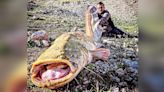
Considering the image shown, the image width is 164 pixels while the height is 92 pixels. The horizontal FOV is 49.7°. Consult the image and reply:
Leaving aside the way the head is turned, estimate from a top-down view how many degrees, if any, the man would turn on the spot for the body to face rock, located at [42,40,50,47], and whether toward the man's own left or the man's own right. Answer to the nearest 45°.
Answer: approximately 45° to the man's own right

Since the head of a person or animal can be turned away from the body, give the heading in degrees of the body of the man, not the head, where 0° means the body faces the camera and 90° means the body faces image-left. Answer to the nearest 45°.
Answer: approximately 45°

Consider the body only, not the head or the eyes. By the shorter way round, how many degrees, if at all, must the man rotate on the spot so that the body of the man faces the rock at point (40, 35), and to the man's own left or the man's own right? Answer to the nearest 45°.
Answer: approximately 45° to the man's own right
